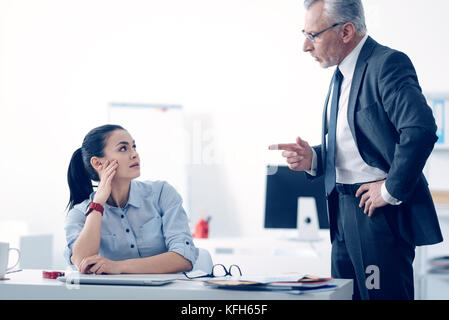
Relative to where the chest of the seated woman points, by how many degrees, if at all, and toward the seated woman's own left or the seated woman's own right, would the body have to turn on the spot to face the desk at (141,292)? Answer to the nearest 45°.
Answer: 0° — they already face it

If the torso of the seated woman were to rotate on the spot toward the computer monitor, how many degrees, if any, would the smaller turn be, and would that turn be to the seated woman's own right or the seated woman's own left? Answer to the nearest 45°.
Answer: approximately 135° to the seated woman's own left

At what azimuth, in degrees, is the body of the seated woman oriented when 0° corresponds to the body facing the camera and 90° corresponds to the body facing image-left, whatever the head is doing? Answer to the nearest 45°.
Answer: approximately 0°

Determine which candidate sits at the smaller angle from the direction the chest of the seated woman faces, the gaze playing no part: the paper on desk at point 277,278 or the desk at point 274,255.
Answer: the paper on desk

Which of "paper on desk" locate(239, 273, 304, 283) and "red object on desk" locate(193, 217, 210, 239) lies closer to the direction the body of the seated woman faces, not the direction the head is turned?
the paper on desk

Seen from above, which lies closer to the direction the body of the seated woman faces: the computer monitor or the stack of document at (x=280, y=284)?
the stack of document

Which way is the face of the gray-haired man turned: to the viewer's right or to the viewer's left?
to the viewer's left
